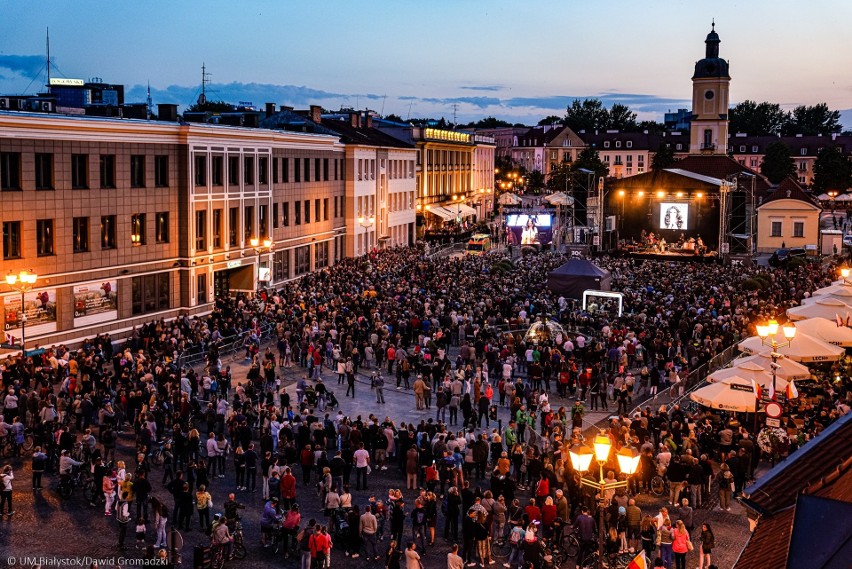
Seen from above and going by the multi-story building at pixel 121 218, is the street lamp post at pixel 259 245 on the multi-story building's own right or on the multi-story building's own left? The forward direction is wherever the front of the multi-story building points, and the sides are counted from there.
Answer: on the multi-story building's own left

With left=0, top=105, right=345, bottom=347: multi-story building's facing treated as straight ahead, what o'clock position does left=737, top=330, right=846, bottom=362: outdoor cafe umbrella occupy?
The outdoor cafe umbrella is roughly at 12 o'clock from the multi-story building.

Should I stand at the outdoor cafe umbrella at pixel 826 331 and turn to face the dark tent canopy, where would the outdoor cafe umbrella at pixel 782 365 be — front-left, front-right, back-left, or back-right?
back-left

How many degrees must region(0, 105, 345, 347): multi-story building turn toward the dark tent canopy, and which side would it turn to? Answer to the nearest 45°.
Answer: approximately 45° to its left

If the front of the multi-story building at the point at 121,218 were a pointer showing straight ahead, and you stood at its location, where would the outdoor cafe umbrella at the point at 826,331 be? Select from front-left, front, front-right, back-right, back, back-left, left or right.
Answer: front

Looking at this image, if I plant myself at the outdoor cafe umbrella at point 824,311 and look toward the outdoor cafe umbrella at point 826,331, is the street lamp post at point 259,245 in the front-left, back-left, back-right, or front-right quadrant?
back-right

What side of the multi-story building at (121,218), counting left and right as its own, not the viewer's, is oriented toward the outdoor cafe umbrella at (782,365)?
front

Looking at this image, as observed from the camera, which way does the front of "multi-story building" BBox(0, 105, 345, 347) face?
facing the viewer and to the right of the viewer

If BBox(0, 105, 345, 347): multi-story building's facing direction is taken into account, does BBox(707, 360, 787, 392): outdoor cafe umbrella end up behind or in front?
in front

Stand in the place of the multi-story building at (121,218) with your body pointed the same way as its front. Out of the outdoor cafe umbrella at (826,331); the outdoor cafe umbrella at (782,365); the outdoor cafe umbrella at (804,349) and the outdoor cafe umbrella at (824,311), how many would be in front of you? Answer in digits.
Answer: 4

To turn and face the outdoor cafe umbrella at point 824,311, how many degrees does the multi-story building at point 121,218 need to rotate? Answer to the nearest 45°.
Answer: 0° — it already faces it

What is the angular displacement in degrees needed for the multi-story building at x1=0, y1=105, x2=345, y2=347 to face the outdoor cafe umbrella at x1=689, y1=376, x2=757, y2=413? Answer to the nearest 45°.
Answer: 0° — it already faces it
